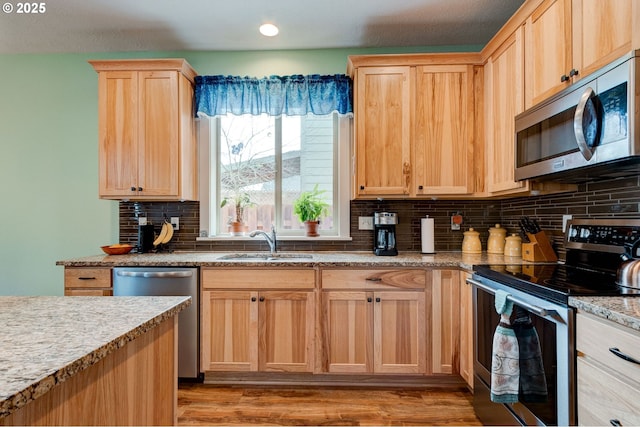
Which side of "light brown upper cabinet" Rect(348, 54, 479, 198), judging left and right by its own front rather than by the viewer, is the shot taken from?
front

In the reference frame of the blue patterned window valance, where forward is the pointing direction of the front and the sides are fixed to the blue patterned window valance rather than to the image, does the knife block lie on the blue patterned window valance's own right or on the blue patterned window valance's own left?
on the blue patterned window valance's own left

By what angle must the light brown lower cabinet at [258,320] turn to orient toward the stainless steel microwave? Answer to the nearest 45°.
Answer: approximately 45° to its left

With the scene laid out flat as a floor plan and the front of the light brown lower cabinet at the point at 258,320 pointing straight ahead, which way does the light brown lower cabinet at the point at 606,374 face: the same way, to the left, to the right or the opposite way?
to the right

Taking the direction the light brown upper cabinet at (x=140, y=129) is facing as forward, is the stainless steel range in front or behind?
in front

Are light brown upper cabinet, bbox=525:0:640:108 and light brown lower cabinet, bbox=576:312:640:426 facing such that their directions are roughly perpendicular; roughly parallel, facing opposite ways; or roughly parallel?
roughly parallel

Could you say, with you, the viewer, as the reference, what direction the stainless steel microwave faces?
facing the viewer and to the left of the viewer

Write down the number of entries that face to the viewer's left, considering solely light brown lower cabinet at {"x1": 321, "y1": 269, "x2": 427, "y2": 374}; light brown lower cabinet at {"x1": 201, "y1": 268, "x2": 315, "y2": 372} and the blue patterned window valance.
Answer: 0

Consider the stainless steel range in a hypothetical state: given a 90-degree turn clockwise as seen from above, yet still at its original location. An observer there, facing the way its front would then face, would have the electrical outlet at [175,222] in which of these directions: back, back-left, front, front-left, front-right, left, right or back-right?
front-left

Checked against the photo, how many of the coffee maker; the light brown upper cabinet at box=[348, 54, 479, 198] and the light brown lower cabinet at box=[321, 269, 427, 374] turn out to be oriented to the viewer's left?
0

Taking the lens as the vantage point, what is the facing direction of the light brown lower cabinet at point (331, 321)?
facing the viewer

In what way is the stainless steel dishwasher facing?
toward the camera

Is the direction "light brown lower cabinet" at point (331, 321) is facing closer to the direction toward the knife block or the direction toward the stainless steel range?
the stainless steel range

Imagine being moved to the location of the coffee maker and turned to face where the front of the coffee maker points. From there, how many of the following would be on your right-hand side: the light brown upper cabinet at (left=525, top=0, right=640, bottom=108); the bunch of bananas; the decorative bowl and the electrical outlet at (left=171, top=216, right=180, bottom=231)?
3

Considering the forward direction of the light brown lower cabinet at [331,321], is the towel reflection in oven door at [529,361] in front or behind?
in front
